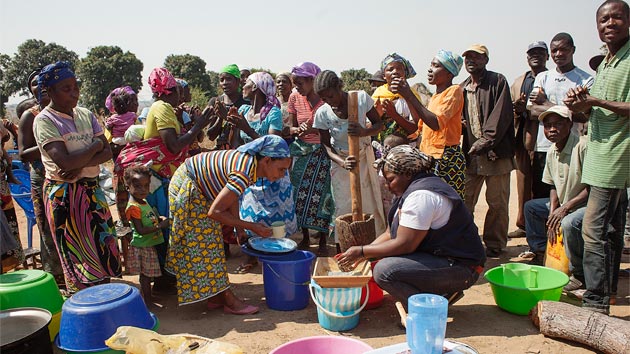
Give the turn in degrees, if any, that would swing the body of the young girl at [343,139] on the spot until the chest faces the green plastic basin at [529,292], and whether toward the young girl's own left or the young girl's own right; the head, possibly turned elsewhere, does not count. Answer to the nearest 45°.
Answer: approximately 45° to the young girl's own left

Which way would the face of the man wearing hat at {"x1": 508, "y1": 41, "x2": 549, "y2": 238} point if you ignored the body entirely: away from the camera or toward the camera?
toward the camera

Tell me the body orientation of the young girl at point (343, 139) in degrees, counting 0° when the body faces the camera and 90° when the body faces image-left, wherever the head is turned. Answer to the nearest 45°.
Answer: approximately 0°

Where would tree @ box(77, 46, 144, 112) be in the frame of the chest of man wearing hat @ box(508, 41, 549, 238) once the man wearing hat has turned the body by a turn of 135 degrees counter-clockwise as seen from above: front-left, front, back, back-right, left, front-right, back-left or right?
back-left

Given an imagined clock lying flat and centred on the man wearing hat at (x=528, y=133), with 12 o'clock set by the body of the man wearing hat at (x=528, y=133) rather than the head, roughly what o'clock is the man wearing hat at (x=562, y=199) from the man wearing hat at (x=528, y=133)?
the man wearing hat at (x=562, y=199) is roughly at 10 o'clock from the man wearing hat at (x=528, y=133).

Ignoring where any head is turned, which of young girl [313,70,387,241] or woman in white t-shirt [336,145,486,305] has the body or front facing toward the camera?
the young girl

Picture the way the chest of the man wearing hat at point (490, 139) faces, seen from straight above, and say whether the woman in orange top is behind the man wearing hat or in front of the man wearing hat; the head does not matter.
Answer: in front

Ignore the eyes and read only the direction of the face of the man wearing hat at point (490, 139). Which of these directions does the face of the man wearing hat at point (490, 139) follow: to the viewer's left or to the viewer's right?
to the viewer's left

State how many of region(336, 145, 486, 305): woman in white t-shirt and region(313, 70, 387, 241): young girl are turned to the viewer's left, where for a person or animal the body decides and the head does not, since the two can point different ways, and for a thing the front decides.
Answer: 1

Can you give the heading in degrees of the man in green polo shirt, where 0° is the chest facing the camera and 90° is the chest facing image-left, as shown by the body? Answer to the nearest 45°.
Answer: approximately 45°

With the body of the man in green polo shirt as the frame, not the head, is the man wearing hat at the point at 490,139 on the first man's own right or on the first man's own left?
on the first man's own right

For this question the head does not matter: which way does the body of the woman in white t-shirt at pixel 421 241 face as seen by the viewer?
to the viewer's left

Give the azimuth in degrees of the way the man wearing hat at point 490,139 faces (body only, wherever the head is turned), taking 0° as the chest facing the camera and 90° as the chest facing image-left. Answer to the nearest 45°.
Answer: approximately 45°

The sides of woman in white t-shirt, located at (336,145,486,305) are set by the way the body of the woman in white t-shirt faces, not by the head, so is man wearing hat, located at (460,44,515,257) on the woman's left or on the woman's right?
on the woman's right

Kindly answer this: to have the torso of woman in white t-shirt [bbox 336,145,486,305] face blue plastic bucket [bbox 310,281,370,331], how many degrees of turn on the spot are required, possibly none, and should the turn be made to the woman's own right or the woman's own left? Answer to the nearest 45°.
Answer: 0° — they already face it

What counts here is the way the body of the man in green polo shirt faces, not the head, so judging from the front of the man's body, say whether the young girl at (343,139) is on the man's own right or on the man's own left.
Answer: on the man's own right
